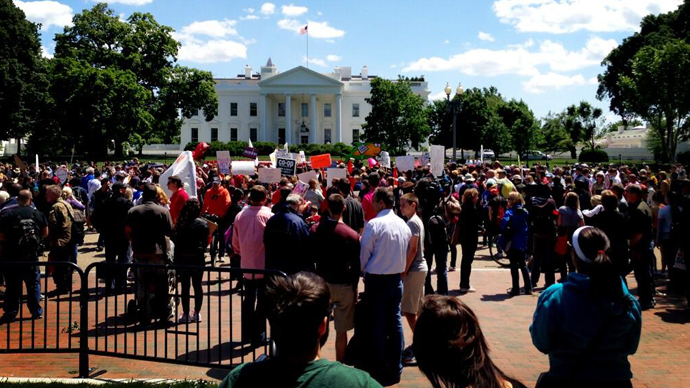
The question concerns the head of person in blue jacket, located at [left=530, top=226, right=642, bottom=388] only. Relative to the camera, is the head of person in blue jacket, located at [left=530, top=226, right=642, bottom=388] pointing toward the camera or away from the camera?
away from the camera

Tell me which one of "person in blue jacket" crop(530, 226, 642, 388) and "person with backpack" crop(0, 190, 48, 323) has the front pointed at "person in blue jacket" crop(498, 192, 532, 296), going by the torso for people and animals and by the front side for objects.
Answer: "person in blue jacket" crop(530, 226, 642, 388)

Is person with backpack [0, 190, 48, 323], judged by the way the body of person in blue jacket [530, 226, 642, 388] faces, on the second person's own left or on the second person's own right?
on the second person's own left

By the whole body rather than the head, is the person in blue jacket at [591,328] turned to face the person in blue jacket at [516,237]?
yes

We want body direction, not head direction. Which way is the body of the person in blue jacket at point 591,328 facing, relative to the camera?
away from the camera

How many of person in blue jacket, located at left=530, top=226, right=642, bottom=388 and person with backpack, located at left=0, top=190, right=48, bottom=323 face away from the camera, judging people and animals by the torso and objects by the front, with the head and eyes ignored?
2

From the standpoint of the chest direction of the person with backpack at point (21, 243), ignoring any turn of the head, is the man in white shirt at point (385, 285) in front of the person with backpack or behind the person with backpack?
behind

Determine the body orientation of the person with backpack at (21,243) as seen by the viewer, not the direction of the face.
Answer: away from the camera
